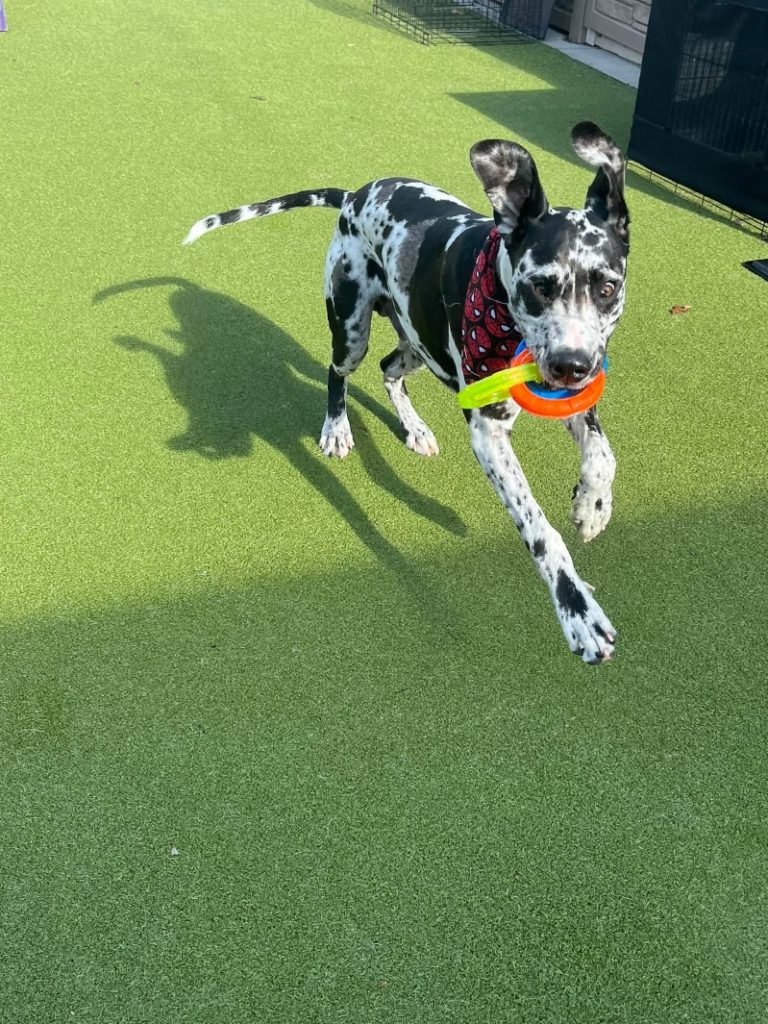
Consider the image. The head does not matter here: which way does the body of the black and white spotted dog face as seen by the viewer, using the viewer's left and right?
facing the viewer and to the right of the viewer

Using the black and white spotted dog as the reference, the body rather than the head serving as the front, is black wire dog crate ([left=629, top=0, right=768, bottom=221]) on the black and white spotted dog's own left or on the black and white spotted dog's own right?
on the black and white spotted dog's own left

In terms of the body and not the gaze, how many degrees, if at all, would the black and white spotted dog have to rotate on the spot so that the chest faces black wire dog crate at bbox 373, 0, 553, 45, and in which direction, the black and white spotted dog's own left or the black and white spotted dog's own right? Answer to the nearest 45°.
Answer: approximately 135° to the black and white spotted dog's own left
